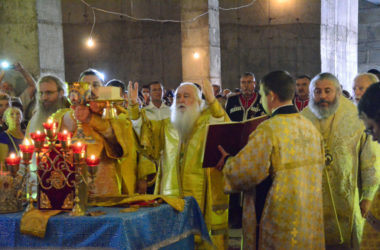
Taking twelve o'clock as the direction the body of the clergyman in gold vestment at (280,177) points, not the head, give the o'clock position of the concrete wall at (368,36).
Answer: The concrete wall is roughly at 2 o'clock from the clergyman in gold vestment.

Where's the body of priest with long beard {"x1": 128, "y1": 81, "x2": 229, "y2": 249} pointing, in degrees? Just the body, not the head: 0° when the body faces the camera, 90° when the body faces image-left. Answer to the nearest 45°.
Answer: approximately 45°

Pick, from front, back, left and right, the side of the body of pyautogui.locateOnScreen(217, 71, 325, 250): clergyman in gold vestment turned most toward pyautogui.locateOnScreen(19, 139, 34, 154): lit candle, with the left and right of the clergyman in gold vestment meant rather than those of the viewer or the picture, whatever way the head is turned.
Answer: left

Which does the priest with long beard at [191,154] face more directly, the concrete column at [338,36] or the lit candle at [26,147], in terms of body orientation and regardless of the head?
the lit candle

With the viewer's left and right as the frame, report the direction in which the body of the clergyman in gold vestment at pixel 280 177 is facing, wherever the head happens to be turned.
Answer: facing away from the viewer and to the left of the viewer

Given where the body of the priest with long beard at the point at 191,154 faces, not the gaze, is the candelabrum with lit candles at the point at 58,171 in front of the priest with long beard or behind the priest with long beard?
in front

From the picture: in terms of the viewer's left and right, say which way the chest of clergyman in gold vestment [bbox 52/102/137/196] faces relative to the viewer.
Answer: facing to the left of the viewer

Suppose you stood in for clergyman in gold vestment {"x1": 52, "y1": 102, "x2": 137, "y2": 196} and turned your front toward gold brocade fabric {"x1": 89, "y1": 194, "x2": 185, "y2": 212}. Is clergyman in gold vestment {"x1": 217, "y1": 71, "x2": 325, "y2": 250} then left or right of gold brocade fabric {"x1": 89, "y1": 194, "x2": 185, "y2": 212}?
left

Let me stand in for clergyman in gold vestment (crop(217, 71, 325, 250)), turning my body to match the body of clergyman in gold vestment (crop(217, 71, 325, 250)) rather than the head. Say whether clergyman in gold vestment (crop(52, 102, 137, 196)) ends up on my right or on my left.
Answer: on my left

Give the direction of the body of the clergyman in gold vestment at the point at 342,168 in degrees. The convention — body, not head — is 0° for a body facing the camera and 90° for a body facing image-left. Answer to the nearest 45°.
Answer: approximately 45°

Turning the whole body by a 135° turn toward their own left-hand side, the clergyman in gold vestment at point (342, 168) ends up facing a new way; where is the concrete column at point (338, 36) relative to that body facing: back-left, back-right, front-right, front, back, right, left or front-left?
left
